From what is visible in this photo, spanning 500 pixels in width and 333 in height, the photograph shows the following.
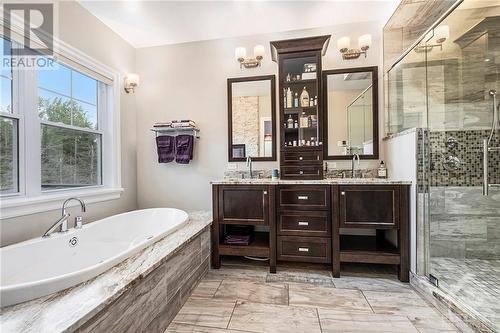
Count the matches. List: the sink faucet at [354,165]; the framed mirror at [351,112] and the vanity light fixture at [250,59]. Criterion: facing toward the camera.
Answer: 3

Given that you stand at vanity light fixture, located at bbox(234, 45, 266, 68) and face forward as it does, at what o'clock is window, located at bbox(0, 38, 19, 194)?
The window is roughly at 2 o'clock from the vanity light fixture.

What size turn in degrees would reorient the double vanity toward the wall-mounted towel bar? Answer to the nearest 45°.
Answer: approximately 90° to its right

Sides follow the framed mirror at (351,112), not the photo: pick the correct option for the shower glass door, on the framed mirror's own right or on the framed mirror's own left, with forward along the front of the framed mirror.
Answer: on the framed mirror's own left

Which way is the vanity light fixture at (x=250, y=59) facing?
toward the camera

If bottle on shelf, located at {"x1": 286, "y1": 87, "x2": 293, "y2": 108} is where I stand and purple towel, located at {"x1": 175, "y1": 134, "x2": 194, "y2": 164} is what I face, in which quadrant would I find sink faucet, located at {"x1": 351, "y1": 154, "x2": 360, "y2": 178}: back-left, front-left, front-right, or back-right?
back-right

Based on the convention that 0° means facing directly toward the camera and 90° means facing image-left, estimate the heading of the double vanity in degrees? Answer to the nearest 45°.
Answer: approximately 0°

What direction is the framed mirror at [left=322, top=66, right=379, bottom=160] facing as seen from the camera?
toward the camera
